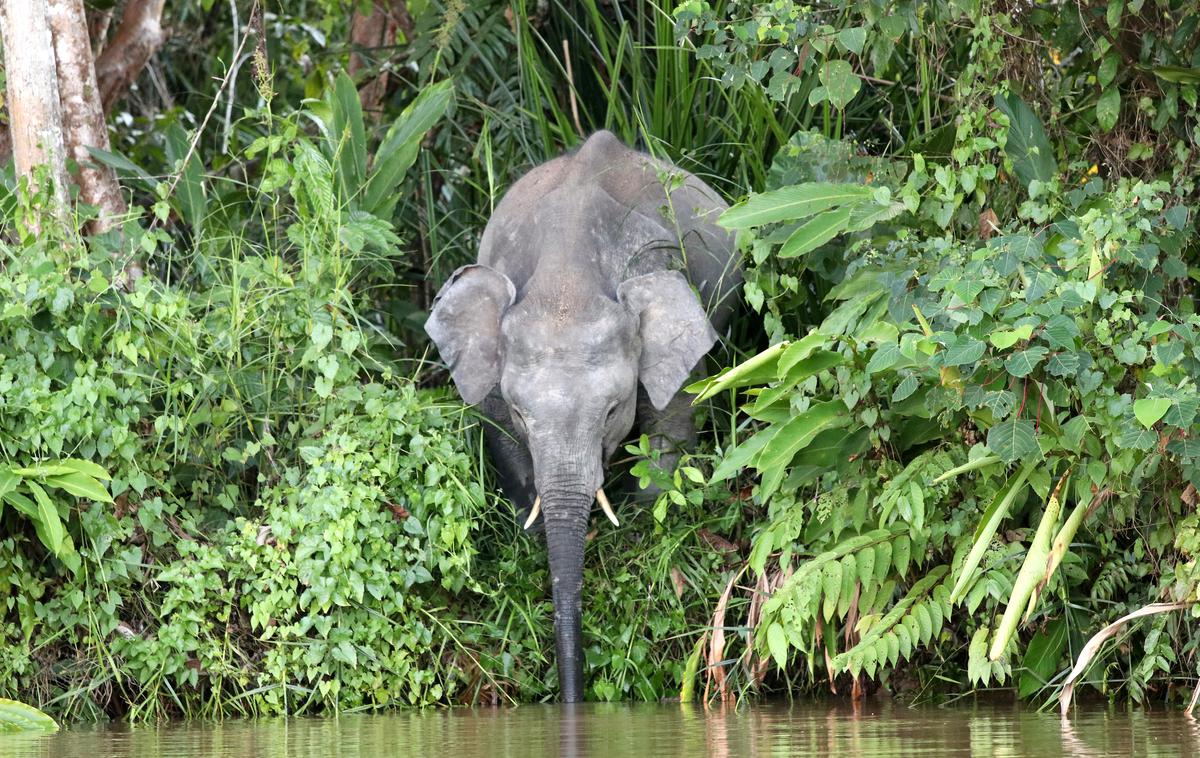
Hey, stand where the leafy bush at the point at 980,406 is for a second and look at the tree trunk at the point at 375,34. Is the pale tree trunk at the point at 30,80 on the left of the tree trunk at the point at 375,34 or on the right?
left

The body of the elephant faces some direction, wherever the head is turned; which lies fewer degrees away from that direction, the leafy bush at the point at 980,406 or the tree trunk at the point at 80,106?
the leafy bush

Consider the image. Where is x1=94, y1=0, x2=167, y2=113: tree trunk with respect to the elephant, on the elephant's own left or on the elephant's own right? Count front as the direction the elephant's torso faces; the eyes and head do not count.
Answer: on the elephant's own right

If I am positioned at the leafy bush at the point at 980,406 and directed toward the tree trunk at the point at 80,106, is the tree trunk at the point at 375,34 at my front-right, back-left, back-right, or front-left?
front-right

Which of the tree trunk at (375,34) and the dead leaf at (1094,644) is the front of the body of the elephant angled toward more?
the dead leaf

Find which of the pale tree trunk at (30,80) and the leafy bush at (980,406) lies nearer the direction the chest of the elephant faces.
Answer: the leafy bush

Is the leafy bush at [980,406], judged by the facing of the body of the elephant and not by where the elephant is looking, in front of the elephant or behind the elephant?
in front

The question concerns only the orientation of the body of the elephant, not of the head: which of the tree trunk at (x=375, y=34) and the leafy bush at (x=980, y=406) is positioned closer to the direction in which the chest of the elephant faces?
the leafy bush

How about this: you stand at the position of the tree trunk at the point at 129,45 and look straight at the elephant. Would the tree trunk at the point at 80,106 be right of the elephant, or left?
right

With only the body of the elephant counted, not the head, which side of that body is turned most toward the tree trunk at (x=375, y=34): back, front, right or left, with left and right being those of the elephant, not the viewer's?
back

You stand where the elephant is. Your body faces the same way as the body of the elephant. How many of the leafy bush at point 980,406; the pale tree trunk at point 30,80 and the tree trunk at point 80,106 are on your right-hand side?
2

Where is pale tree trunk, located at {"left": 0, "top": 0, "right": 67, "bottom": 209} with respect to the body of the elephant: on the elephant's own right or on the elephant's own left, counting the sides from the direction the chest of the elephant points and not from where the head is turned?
on the elephant's own right

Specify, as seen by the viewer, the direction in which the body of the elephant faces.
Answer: toward the camera
